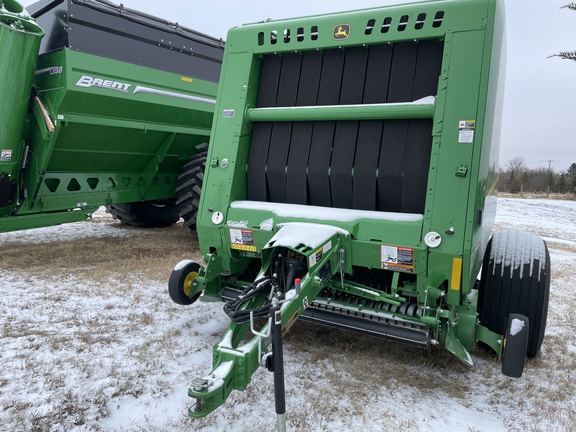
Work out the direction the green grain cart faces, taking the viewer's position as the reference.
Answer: facing the viewer and to the left of the viewer
